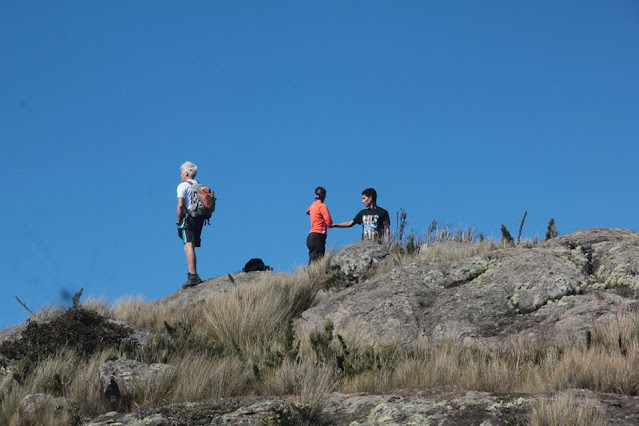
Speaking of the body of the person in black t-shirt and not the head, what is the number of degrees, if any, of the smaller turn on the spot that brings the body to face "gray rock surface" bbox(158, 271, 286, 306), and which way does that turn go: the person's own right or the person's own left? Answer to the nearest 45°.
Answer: approximately 45° to the person's own right

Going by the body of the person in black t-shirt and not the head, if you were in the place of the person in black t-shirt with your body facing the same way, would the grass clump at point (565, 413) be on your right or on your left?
on your left

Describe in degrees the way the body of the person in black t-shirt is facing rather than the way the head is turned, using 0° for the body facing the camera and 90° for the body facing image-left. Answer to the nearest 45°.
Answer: approximately 45°

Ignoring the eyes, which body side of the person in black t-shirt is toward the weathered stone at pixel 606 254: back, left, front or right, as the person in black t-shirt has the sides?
left

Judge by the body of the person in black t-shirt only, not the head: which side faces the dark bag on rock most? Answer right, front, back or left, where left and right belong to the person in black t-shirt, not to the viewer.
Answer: right

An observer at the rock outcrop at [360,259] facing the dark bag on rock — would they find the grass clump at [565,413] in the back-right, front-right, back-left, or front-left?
back-left

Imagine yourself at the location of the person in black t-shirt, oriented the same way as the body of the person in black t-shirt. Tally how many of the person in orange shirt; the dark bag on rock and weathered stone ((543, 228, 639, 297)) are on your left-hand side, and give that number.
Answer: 1

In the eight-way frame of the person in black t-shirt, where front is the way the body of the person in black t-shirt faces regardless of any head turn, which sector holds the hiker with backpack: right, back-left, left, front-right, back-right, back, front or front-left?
front-right

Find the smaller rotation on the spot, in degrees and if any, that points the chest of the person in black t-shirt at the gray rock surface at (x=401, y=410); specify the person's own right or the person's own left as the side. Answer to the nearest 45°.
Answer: approximately 45° to the person's own left
